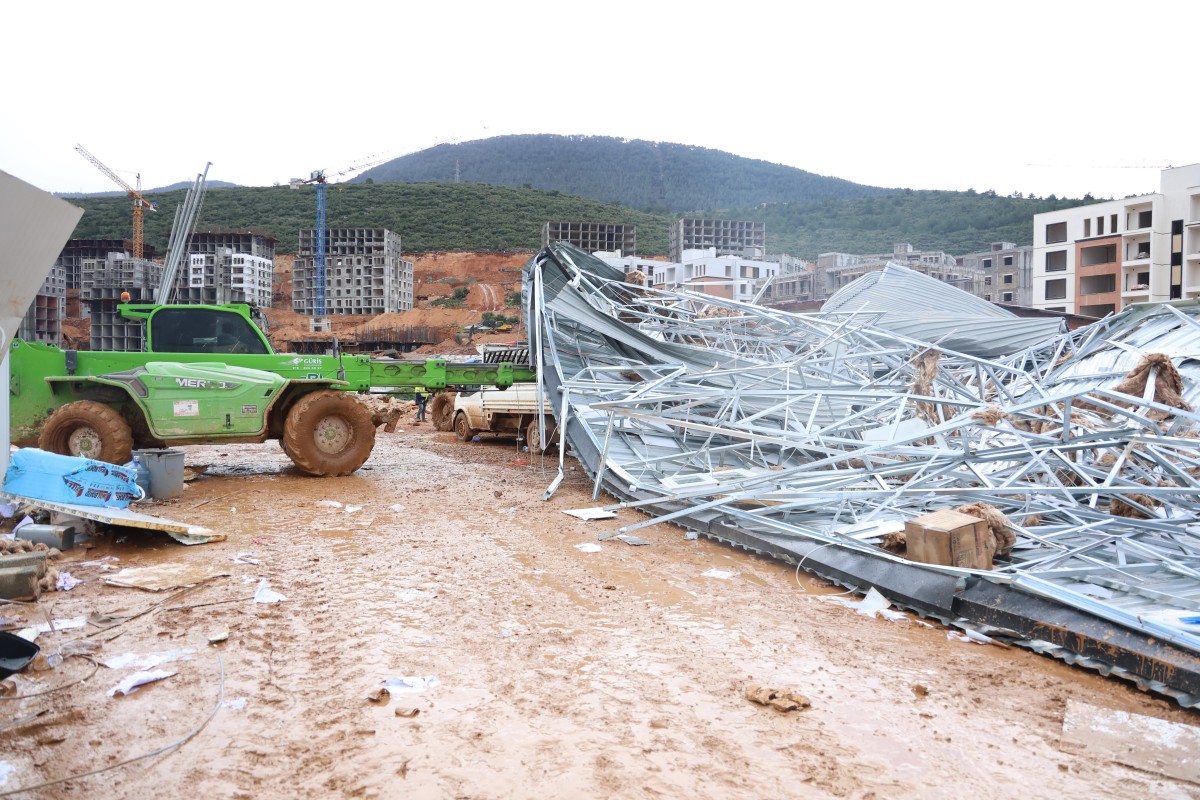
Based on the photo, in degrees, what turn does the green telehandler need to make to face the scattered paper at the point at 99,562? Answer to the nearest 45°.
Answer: approximately 90° to its right

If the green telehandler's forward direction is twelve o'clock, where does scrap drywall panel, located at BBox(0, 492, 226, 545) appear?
The scrap drywall panel is roughly at 3 o'clock from the green telehandler.

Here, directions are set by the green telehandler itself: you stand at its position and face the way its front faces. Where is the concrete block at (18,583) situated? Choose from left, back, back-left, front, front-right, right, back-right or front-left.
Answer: right

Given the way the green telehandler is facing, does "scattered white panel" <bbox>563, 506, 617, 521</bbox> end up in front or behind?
in front

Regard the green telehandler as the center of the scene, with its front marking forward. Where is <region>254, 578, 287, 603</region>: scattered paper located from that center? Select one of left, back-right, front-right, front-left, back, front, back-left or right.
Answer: right

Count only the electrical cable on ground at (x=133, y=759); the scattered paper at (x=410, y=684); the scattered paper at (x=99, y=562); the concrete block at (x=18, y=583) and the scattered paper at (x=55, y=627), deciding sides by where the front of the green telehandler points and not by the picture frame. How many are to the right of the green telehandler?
5

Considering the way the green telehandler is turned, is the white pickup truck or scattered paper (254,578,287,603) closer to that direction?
the white pickup truck

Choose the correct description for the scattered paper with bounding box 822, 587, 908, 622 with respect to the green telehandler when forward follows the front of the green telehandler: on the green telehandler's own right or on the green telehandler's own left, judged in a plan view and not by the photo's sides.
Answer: on the green telehandler's own right

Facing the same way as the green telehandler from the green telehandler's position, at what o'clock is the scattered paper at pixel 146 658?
The scattered paper is roughly at 3 o'clock from the green telehandler.

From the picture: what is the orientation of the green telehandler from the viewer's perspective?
to the viewer's right

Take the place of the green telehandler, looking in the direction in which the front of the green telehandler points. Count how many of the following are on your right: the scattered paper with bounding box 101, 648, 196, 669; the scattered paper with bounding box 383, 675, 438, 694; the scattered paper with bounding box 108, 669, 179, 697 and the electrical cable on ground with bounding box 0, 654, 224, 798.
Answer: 4

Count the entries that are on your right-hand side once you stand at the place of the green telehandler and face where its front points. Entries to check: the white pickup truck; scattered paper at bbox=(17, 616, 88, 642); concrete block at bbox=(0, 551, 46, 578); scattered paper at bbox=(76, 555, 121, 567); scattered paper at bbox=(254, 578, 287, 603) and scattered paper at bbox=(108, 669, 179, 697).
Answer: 5

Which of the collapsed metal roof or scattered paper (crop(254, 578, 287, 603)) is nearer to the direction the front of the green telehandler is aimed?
the collapsed metal roof

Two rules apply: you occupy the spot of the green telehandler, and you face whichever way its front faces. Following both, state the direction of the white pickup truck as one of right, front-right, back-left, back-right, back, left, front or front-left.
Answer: front-left

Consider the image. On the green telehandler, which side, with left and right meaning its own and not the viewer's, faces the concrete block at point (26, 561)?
right

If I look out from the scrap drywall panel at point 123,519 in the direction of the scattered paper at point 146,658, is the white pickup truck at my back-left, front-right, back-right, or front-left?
back-left
